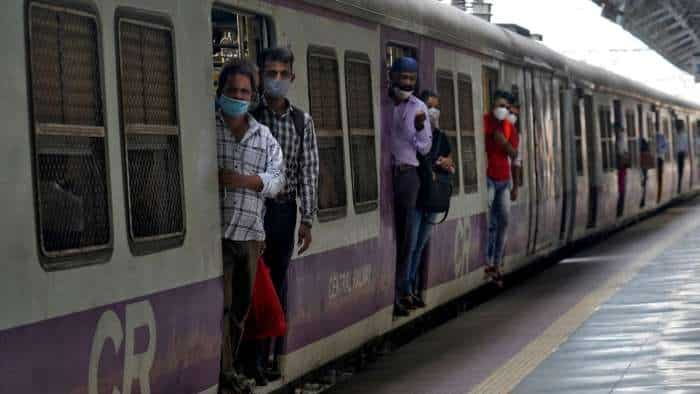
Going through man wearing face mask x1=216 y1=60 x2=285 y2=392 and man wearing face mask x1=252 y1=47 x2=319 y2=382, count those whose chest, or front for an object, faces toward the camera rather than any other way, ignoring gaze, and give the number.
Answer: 2

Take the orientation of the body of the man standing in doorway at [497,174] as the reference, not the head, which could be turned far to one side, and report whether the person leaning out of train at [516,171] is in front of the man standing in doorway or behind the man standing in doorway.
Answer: behind
